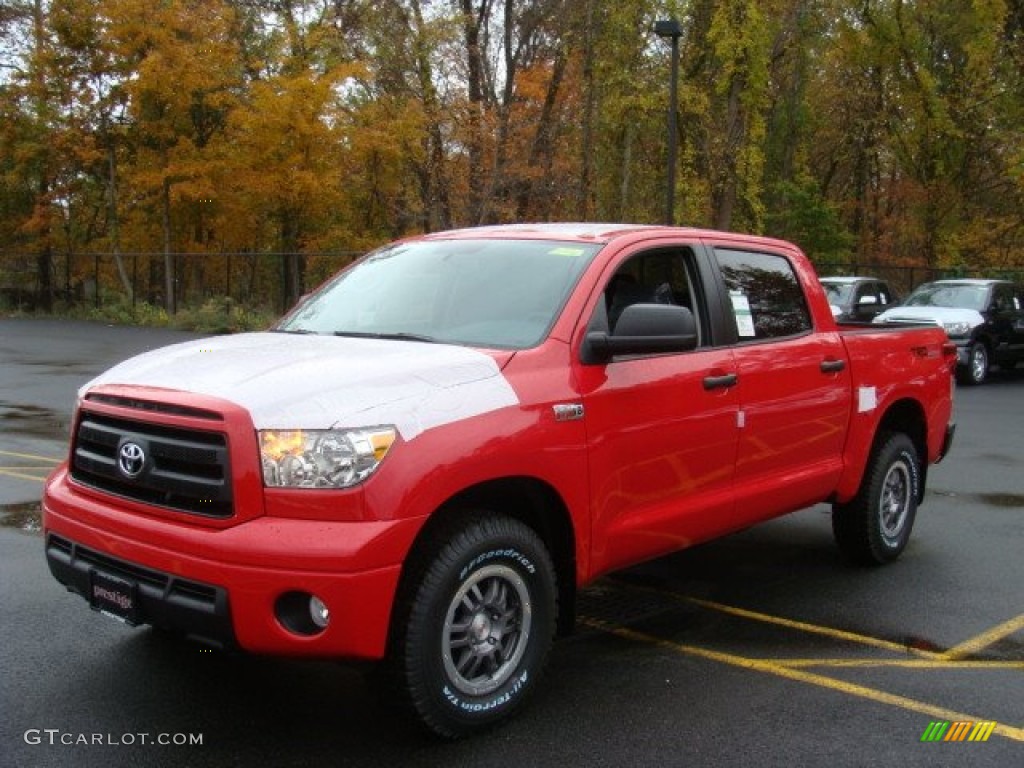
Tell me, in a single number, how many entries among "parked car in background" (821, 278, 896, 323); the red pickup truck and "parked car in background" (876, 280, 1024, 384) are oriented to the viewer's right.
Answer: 0

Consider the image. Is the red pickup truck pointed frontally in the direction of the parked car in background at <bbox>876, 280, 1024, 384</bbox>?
no

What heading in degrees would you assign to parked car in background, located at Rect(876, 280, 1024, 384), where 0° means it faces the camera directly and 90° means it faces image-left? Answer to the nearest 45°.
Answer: approximately 45°

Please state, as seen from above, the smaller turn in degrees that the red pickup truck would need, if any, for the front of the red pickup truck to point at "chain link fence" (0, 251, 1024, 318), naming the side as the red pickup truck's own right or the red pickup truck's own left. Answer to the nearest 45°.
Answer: approximately 135° to the red pickup truck's own right

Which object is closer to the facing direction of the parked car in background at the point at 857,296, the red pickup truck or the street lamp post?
the red pickup truck

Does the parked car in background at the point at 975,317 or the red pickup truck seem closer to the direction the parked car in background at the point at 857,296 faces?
the red pickup truck

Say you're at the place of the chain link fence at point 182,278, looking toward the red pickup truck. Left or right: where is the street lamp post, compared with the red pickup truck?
left

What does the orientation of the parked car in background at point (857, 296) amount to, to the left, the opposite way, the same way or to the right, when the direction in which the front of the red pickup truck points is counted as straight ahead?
the same way

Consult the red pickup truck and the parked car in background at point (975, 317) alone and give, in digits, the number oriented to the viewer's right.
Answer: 0

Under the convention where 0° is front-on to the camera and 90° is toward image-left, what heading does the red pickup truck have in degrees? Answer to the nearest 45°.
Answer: approximately 45°

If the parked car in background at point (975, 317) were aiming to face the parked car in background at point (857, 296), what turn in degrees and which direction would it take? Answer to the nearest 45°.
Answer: approximately 45° to its right

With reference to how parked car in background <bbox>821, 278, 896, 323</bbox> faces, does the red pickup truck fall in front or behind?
in front

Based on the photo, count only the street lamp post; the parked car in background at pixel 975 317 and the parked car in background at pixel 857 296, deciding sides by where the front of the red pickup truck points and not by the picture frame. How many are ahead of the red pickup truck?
0

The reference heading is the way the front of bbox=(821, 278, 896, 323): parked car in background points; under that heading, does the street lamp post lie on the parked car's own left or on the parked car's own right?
on the parked car's own right

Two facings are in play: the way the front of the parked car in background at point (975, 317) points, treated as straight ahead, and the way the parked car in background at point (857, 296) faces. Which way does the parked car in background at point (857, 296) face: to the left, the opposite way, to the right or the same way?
the same way

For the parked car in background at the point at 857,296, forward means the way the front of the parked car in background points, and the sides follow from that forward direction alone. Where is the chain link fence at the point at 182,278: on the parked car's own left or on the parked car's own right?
on the parked car's own right

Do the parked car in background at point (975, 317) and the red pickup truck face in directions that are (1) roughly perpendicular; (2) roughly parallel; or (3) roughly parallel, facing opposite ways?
roughly parallel
